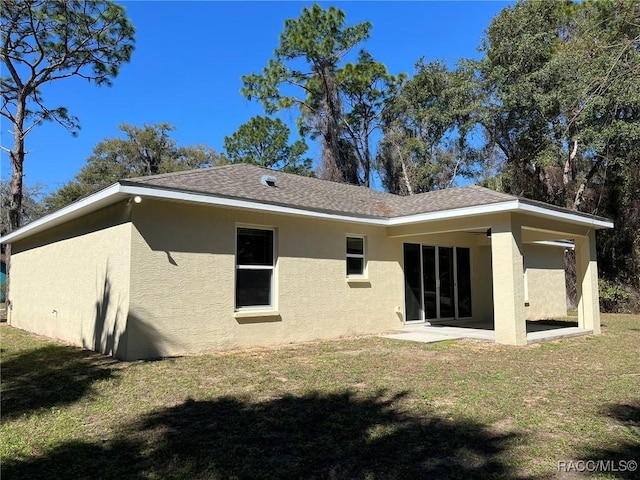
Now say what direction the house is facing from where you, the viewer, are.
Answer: facing away from the viewer and to the left of the viewer

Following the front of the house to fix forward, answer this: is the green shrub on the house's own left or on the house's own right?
on the house's own right
